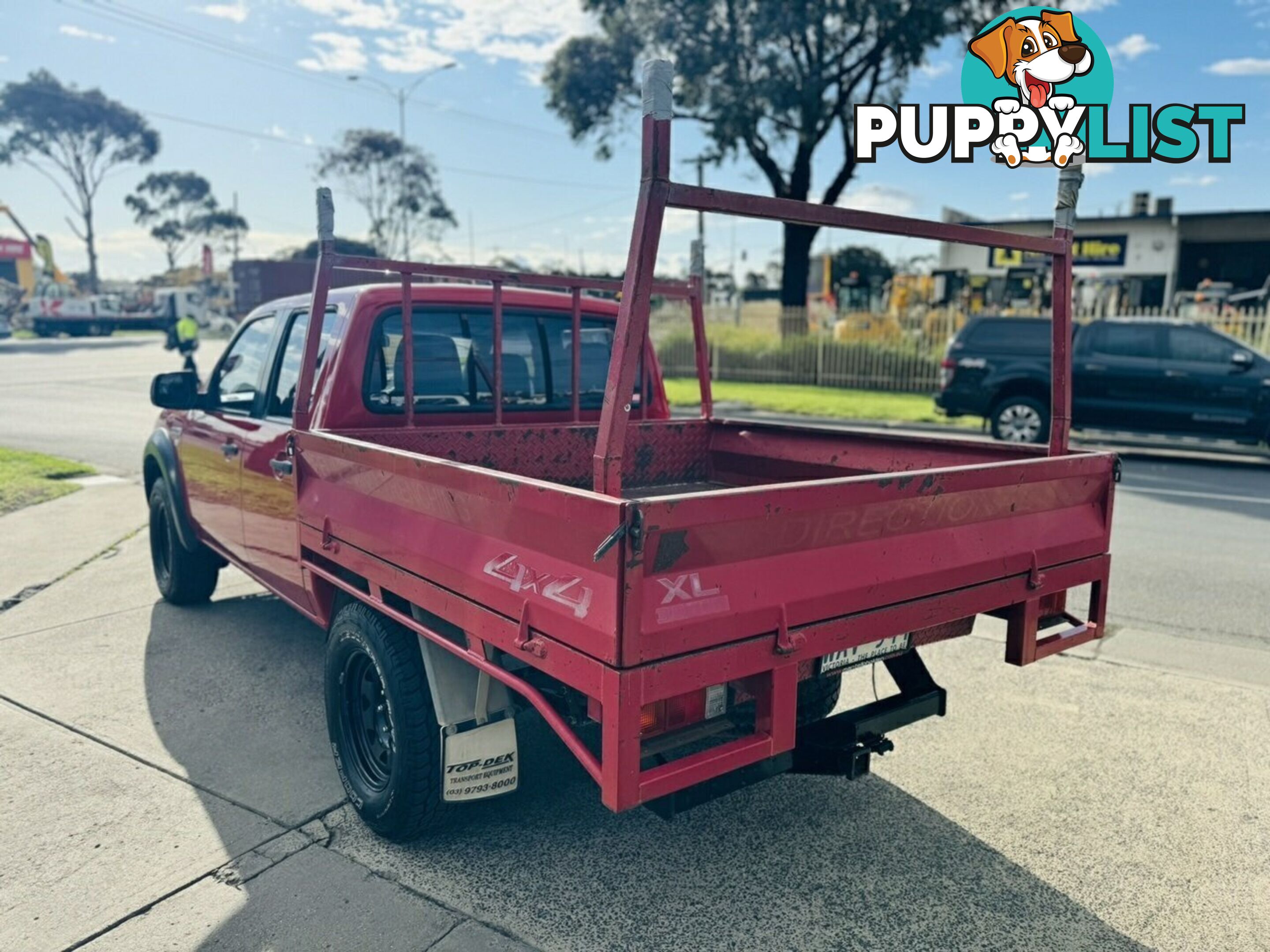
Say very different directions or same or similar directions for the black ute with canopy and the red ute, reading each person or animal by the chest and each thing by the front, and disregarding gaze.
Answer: very different directions

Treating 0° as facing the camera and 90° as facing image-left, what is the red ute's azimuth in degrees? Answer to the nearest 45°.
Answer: approximately 135°

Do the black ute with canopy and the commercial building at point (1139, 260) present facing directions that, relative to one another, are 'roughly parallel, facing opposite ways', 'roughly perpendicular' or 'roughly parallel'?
roughly perpendicular

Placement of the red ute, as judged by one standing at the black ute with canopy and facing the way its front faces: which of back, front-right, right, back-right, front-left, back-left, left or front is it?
right

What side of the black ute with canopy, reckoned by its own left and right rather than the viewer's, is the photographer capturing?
right

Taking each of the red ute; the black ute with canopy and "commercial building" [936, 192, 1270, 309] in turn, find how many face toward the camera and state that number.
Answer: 1

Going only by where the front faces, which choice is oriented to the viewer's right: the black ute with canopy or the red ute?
the black ute with canopy

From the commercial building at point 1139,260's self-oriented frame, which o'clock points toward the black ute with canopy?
The black ute with canopy is roughly at 12 o'clock from the commercial building.

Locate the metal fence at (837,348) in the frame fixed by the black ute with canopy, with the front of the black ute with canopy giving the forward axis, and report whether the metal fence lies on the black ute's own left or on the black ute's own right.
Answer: on the black ute's own left

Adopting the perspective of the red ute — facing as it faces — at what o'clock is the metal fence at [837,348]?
The metal fence is roughly at 2 o'clock from the red ute.

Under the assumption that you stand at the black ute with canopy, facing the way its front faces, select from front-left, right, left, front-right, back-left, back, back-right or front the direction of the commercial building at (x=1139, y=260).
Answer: left
